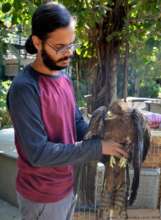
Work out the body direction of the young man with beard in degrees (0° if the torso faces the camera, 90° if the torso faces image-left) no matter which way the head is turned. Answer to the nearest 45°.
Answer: approximately 315°

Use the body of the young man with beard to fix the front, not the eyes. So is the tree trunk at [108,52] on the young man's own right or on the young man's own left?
on the young man's own left

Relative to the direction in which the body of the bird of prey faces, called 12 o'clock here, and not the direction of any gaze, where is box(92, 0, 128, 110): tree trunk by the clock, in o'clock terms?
The tree trunk is roughly at 6 o'clock from the bird of prey.
